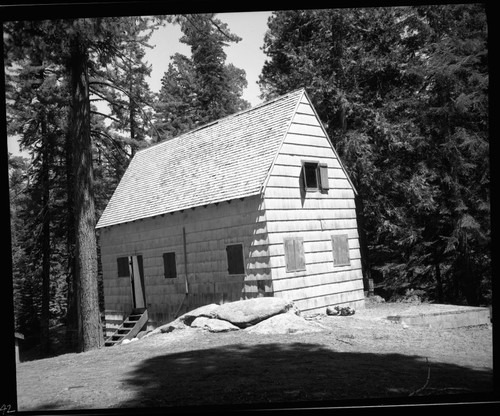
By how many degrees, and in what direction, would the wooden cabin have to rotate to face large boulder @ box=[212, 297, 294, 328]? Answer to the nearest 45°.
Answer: approximately 45° to its left

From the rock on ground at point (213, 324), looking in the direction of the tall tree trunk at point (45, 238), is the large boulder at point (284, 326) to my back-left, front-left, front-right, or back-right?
back-right

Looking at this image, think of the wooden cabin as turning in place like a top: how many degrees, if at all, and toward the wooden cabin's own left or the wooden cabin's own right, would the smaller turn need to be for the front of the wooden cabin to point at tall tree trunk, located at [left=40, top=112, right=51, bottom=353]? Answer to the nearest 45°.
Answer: approximately 90° to the wooden cabin's own right

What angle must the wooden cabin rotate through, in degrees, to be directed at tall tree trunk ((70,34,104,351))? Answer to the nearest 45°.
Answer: approximately 45° to its right

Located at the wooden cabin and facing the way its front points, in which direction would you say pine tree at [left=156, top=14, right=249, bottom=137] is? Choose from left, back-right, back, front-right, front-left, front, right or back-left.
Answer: back-right

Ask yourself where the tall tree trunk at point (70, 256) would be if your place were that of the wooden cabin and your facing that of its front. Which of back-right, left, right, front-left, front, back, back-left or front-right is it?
right

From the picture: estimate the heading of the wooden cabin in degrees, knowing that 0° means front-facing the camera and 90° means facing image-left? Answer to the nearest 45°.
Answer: approximately 45°

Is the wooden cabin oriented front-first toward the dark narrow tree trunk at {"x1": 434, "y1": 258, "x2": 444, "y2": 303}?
no

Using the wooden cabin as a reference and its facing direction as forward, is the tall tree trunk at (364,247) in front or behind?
behind

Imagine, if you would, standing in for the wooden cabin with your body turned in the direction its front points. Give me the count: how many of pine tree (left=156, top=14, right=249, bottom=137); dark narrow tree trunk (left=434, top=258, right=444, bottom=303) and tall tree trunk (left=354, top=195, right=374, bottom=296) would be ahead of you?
0

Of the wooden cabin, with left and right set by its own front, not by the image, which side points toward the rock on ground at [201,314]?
front

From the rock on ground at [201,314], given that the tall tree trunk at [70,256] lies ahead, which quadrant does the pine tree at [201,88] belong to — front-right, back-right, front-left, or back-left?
front-right

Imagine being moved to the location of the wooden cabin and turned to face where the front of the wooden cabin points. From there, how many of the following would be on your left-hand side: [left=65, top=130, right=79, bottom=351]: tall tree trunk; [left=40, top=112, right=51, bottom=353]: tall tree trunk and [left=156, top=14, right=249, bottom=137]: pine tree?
0

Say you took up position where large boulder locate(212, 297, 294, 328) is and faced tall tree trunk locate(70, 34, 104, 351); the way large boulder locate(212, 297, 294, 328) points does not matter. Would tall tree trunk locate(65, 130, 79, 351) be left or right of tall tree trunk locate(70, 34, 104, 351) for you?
right
